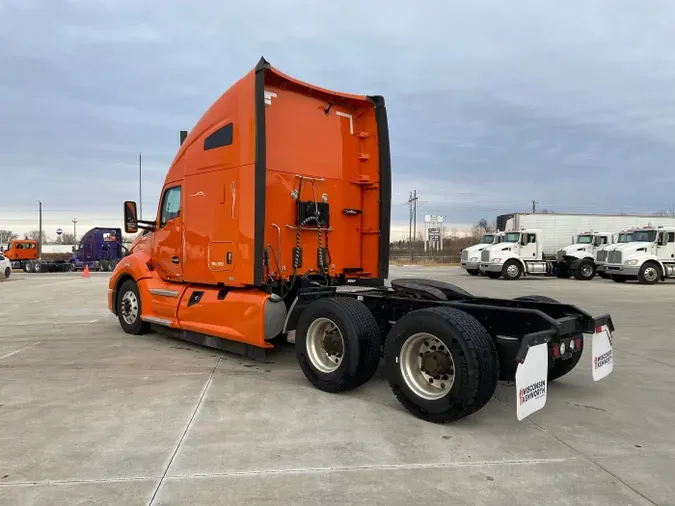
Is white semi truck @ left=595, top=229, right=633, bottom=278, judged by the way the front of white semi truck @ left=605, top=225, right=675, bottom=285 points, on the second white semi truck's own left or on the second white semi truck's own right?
on the second white semi truck's own right

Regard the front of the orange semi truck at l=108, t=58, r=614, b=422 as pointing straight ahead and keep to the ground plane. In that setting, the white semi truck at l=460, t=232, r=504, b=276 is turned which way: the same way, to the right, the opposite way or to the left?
to the left

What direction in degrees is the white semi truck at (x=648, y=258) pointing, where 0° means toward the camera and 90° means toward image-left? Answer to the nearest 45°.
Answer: approximately 45°

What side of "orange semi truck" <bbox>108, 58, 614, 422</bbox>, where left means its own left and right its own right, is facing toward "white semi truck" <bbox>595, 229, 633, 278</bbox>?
right

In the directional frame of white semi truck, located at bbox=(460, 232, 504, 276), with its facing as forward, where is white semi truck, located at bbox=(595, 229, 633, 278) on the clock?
white semi truck, located at bbox=(595, 229, 633, 278) is roughly at 8 o'clock from white semi truck, located at bbox=(460, 232, 504, 276).

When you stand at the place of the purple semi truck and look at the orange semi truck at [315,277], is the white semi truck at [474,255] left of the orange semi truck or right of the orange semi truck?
left

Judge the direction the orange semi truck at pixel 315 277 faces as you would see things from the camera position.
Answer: facing away from the viewer and to the left of the viewer

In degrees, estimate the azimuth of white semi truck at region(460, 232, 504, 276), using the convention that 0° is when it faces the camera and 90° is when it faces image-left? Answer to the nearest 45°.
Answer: approximately 45°

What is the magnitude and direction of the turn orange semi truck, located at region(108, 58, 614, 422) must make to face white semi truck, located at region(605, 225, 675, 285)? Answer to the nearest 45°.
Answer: approximately 90° to its right
